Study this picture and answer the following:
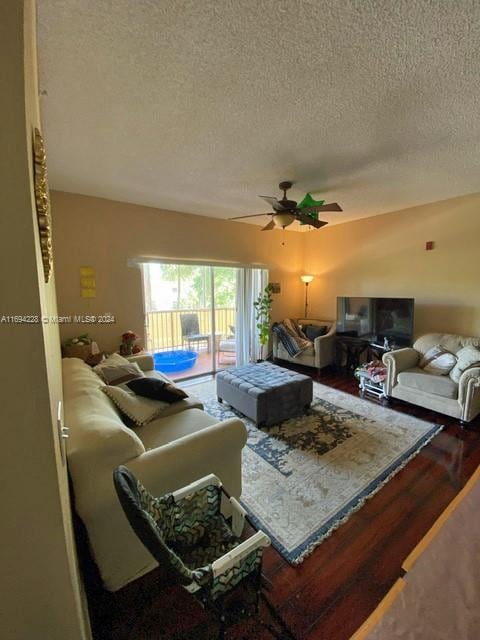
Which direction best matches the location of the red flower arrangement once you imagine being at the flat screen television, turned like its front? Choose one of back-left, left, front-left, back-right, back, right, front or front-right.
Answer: front

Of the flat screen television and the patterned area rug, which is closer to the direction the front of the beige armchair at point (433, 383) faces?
the patterned area rug

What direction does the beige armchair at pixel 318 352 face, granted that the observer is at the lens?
facing the viewer and to the left of the viewer

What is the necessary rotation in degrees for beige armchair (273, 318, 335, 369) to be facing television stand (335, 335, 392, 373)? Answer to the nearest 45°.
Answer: approximately 135° to its left

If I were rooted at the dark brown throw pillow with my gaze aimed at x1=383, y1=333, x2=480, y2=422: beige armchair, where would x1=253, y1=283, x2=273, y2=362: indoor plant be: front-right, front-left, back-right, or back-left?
front-left

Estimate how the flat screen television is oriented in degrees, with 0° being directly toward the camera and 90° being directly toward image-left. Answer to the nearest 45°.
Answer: approximately 45°

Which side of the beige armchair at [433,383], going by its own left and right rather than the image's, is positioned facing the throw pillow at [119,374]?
front

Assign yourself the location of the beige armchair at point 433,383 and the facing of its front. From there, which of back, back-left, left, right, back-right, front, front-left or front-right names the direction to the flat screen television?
right

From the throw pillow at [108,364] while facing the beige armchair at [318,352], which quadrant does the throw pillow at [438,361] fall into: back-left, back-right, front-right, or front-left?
front-right

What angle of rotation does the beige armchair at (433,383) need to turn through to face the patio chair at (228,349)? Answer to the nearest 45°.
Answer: approximately 45° to its right
